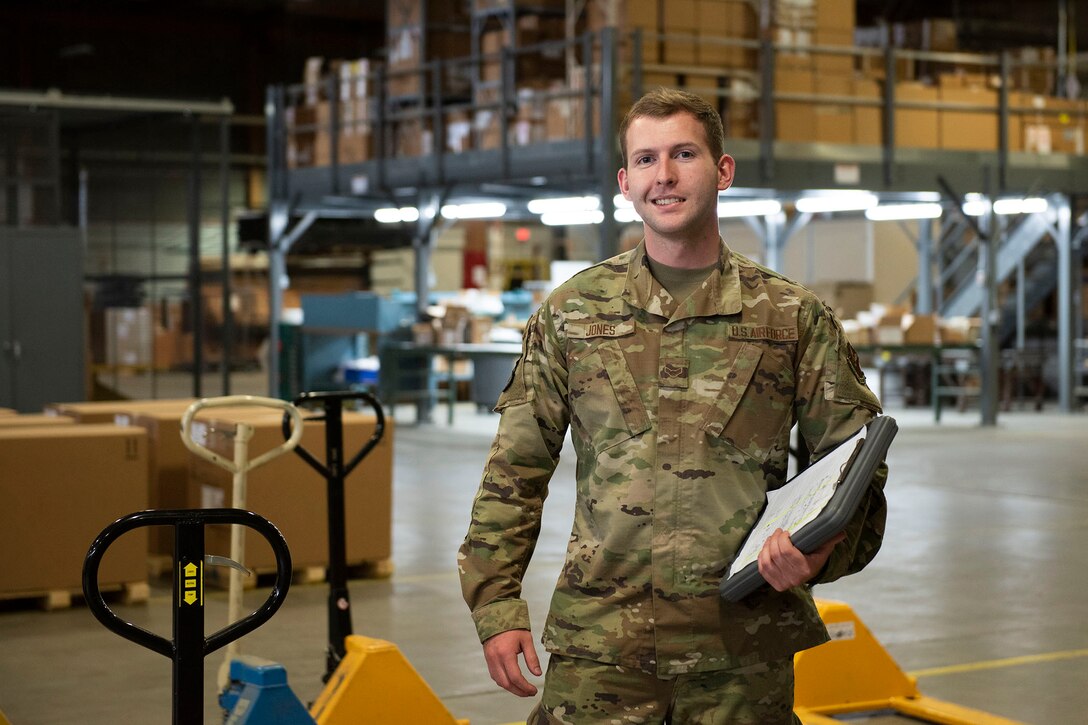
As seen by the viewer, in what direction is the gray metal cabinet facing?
toward the camera

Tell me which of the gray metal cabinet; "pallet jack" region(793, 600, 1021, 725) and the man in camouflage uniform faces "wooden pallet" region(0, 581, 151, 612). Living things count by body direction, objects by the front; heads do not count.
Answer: the gray metal cabinet

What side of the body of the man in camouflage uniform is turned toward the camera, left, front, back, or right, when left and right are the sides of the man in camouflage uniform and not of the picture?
front

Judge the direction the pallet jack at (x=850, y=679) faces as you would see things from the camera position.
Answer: facing the viewer and to the right of the viewer

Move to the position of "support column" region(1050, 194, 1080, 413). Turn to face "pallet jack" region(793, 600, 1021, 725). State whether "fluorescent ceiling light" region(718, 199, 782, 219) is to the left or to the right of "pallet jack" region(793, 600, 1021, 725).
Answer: right

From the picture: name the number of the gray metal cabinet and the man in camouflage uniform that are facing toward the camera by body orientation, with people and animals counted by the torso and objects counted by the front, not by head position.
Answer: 2

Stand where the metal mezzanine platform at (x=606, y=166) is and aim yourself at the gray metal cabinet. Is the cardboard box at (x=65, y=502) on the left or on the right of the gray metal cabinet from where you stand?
left
